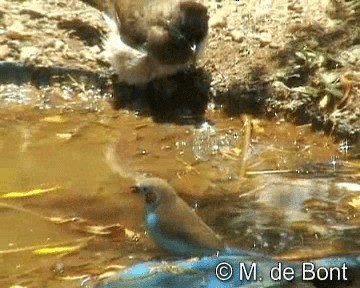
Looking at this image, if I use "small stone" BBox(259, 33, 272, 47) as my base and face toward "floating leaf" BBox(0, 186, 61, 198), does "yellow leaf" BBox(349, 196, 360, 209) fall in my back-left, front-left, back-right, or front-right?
front-left

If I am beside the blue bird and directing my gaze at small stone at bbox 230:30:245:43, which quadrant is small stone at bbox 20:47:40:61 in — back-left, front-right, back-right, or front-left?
front-left

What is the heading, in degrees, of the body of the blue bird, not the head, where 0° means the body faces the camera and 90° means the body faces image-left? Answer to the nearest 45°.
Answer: approximately 90°

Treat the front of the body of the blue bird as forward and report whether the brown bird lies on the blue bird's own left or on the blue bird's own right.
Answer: on the blue bird's own right
